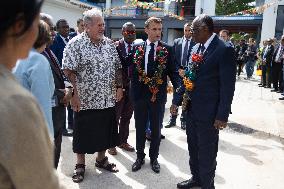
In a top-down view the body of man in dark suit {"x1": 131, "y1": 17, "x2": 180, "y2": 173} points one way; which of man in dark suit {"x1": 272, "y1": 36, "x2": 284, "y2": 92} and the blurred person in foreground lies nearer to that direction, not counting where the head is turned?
the blurred person in foreground

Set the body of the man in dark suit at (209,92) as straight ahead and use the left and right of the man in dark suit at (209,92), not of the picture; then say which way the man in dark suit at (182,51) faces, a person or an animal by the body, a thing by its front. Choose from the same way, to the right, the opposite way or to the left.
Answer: to the left

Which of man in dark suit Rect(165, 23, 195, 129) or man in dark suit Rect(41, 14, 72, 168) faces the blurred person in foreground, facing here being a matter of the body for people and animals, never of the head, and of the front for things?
man in dark suit Rect(165, 23, 195, 129)

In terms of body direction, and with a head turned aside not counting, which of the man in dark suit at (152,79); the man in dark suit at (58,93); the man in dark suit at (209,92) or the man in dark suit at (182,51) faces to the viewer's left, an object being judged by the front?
the man in dark suit at (209,92)

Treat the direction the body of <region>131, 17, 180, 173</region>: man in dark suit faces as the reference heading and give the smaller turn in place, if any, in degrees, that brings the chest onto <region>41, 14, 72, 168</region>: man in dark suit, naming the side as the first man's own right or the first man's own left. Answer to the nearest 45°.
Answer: approximately 45° to the first man's own right

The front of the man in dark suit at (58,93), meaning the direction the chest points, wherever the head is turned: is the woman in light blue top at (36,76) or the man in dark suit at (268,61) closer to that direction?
the man in dark suit

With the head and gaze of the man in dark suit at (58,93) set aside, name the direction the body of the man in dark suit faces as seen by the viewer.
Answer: to the viewer's right

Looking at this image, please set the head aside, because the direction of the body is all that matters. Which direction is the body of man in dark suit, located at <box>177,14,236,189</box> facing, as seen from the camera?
to the viewer's left
